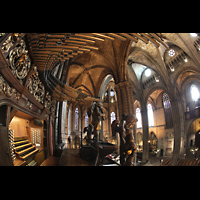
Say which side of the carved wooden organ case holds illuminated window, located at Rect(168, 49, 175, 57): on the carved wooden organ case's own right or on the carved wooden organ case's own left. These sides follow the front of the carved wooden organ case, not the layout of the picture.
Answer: on the carved wooden organ case's own left

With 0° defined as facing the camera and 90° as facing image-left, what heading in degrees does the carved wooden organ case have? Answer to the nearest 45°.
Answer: approximately 315°

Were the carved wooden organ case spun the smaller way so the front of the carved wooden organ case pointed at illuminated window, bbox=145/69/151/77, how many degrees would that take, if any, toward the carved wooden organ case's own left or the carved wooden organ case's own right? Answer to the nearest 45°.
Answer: approximately 90° to the carved wooden organ case's own left

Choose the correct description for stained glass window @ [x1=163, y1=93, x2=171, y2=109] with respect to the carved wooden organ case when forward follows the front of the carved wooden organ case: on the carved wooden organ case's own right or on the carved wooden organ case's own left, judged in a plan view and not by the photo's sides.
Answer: on the carved wooden organ case's own left

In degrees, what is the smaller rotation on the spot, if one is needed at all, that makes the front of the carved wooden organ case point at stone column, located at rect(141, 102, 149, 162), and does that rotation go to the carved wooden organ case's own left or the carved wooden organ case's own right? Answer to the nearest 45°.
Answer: approximately 90° to the carved wooden organ case's own left

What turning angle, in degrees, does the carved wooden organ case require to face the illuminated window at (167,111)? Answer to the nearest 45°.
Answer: approximately 90° to its left

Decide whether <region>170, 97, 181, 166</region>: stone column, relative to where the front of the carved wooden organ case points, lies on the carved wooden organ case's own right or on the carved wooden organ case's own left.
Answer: on the carved wooden organ case's own left
